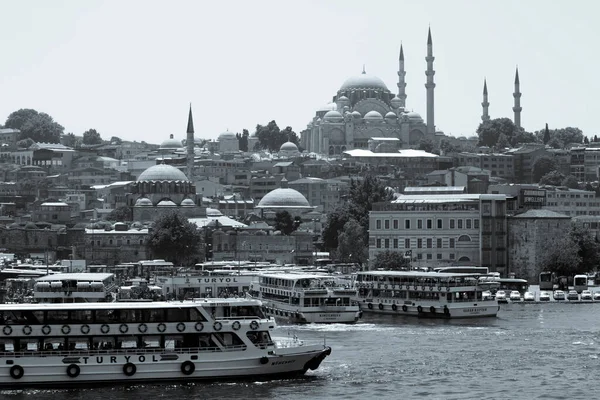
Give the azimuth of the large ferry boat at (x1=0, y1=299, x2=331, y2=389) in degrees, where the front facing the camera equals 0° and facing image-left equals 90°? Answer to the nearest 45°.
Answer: approximately 270°
